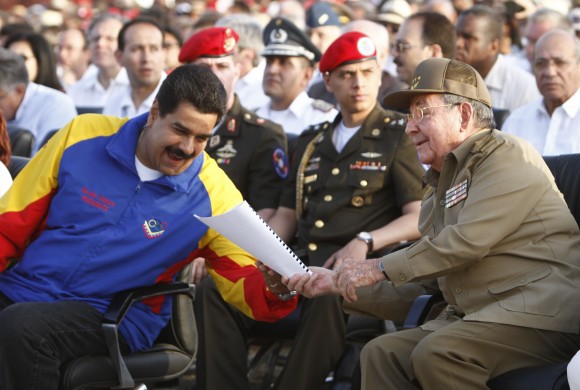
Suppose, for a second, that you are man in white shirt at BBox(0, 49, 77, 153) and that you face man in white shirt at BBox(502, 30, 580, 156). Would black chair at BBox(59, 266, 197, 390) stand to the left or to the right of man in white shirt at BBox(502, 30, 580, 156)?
right

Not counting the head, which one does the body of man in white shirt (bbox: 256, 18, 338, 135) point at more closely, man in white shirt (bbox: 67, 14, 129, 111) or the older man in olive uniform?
the older man in olive uniform

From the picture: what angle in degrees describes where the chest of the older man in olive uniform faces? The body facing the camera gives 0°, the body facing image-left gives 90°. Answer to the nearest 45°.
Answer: approximately 90°

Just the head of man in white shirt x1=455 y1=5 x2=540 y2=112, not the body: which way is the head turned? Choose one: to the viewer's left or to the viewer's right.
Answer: to the viewer's left
